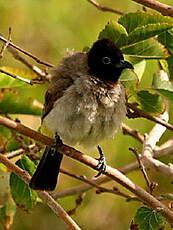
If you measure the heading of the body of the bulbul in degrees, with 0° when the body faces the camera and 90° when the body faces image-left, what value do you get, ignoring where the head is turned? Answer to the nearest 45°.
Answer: approximately 315°

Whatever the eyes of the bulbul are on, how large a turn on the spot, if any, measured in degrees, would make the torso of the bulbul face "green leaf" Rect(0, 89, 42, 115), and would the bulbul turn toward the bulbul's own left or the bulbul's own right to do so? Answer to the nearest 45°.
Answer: approximately 135° to the bulbul's own right

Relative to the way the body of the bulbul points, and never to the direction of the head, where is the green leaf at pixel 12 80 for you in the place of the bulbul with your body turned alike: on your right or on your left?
on your right

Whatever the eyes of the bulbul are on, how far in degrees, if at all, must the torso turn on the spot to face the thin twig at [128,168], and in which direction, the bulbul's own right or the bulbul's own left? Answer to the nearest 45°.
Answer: approximately 90° to the bulbul's own left
